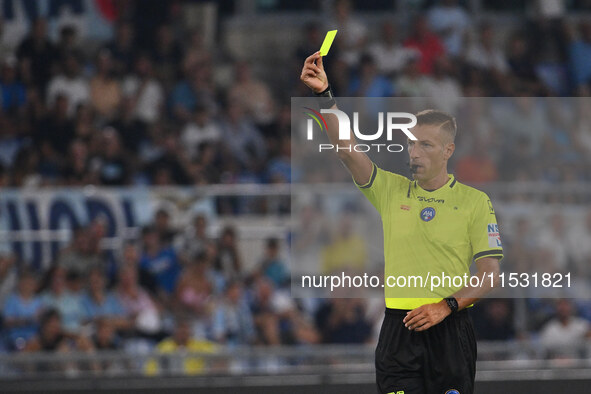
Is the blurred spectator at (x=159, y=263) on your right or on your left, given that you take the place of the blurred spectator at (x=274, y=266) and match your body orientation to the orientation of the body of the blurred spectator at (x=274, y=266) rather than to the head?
on your right

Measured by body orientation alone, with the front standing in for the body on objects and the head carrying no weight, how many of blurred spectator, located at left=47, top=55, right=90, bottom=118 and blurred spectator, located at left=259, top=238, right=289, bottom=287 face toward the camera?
2

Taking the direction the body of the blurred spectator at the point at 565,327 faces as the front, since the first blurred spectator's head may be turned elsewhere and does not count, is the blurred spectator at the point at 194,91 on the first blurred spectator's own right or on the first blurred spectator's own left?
on the first blurred spectator's own right

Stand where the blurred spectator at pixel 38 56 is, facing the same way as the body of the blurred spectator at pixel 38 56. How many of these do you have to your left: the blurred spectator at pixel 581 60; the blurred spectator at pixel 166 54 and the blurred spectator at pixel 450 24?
3

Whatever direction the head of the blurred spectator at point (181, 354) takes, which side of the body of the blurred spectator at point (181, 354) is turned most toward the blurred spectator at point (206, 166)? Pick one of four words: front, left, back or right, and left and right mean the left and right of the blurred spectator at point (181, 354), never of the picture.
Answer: back

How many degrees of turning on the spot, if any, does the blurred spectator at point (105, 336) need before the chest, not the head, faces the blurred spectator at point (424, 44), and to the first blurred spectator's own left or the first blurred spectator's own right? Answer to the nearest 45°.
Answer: approximately 135° to the first blurred spectator's own left
